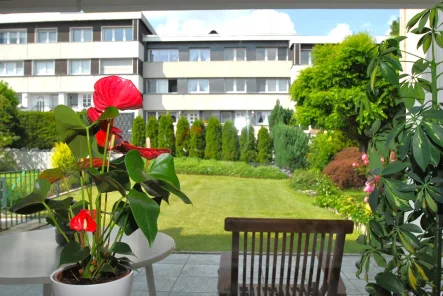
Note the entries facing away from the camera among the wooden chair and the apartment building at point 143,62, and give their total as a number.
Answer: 1

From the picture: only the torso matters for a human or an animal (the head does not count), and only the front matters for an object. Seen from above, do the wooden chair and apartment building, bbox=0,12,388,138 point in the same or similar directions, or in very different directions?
very different directions

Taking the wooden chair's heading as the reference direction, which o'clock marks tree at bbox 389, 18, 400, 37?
The tree is roughly at 1 o'clock from the wooden chair.

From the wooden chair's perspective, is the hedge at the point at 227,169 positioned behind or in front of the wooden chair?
in front

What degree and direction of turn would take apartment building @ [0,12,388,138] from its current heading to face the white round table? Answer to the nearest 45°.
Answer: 0° — it already faces it

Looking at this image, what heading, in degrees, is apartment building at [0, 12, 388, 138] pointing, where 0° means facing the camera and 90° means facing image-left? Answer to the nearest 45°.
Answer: approximately 0°

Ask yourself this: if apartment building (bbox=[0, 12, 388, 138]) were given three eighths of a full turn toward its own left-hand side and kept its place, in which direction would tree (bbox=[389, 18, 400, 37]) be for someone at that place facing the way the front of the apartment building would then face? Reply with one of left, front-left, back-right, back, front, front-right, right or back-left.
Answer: front-right

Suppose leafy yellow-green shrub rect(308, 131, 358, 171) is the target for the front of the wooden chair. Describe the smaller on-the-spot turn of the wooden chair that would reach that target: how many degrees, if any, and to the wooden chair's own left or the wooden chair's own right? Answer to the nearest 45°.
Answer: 0° — it already faces it

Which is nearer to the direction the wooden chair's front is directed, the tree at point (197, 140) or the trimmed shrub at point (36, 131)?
the tree

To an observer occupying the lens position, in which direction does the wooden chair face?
facing away from the viewer
